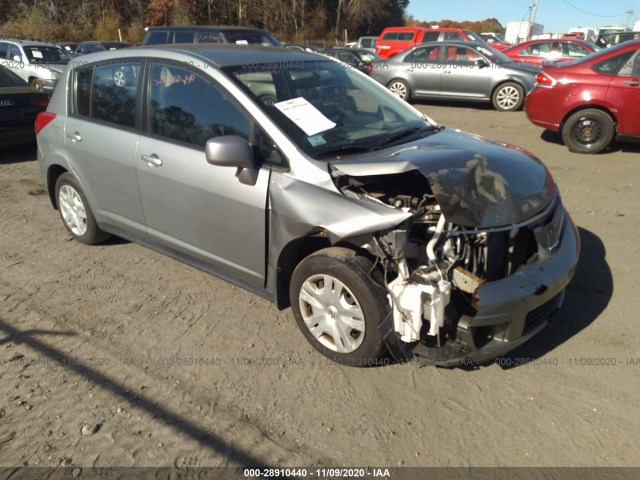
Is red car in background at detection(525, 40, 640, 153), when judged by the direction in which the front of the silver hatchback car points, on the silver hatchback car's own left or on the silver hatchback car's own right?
on the silver hatchback car's own left

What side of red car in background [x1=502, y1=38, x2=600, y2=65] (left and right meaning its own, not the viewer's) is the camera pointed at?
right

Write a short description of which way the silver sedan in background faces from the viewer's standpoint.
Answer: facing the viewer and to the right of the viewer

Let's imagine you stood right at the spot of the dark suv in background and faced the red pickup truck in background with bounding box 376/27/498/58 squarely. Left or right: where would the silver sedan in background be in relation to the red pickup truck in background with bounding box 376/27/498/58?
right

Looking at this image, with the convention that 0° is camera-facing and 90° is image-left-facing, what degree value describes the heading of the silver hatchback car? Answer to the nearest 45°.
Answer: approximately 315°

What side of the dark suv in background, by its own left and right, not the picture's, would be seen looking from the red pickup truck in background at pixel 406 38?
left

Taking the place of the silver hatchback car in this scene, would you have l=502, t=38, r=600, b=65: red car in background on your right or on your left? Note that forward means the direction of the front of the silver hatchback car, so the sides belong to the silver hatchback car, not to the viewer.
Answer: on your left

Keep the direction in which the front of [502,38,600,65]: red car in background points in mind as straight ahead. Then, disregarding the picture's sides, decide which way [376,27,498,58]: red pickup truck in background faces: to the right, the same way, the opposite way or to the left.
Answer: the same way

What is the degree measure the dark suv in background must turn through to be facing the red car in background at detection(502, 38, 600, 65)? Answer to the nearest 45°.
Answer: approximately 45° to its left

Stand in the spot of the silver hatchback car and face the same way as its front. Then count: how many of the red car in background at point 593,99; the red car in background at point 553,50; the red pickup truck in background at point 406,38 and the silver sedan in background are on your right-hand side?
0

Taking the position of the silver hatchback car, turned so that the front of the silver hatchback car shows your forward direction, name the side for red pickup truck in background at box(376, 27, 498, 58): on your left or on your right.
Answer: on your left

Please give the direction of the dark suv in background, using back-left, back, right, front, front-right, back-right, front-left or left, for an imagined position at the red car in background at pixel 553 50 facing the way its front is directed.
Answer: back-right

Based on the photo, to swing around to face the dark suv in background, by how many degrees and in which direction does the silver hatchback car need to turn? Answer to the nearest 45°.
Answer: approximately 135° to its left

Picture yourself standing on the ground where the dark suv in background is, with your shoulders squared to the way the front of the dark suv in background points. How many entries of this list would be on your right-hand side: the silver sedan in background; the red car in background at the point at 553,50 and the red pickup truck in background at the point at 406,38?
0
